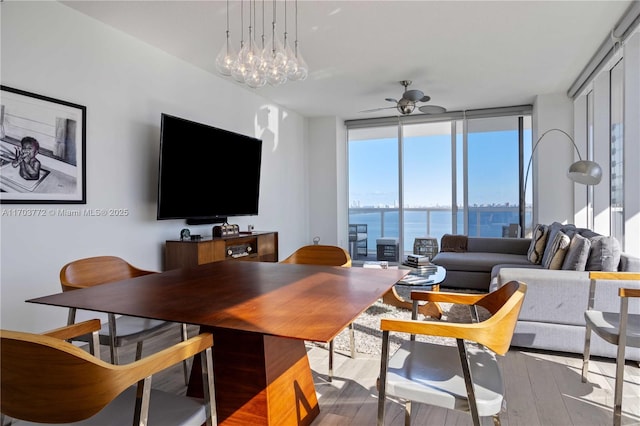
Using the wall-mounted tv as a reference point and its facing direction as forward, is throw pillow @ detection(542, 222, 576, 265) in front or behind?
in front

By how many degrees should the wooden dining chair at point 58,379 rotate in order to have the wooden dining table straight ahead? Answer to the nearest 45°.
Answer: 0° — it already faces it

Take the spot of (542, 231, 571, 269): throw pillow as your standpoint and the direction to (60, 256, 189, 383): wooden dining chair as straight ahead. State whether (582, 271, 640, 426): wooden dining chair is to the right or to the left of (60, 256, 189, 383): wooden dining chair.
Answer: left

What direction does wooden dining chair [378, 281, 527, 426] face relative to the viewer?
to the viewer's left

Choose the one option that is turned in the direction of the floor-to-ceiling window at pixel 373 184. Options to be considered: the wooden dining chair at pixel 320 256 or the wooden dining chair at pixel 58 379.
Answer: the wooden dining chair at pixel 58 379

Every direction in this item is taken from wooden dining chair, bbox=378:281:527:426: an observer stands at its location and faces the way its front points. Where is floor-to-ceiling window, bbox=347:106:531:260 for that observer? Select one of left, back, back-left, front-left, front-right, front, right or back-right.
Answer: right

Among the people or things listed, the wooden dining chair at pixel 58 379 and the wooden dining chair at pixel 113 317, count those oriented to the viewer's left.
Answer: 0

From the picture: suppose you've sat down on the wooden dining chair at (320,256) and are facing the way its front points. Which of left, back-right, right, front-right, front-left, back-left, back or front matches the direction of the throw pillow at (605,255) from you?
back-left

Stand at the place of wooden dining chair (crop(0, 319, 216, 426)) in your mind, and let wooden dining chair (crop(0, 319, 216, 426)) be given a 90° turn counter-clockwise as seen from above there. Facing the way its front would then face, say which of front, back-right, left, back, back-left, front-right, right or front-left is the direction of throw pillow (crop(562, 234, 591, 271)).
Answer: back-right

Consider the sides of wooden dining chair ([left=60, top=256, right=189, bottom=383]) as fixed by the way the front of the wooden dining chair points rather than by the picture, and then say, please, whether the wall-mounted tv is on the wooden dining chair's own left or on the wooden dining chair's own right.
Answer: on the wooden dining chair's own left

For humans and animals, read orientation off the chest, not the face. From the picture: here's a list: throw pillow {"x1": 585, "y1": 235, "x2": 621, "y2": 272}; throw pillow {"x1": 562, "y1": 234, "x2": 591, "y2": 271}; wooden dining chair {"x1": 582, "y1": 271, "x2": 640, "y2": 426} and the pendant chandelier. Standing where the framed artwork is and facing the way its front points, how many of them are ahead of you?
4

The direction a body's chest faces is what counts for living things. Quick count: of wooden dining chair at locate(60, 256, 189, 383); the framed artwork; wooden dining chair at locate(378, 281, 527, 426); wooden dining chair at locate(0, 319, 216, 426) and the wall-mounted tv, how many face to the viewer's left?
1

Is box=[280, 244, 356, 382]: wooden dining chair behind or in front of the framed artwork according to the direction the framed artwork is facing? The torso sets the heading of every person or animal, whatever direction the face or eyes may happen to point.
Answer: in front

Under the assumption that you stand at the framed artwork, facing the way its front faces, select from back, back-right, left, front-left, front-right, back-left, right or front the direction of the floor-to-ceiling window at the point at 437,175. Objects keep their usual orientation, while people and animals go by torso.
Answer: front-left

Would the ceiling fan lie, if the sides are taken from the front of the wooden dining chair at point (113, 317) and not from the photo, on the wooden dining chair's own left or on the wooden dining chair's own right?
on the wooden dining chair's own left

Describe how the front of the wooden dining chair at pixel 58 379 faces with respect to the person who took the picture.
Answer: facing away from the viewer and to the right of the viewer

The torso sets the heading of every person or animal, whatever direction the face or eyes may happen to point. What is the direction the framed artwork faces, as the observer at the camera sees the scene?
facing the viewer and to the right of the viewer

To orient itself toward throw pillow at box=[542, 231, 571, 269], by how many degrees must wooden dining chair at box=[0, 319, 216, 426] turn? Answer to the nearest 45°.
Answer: approximately 45° to its right
